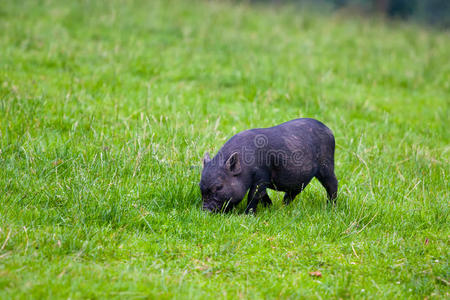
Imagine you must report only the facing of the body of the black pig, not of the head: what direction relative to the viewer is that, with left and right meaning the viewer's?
facing the viewer and to the left of the viewer
